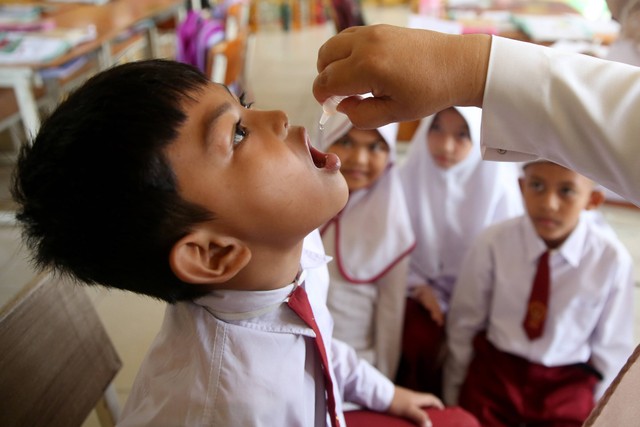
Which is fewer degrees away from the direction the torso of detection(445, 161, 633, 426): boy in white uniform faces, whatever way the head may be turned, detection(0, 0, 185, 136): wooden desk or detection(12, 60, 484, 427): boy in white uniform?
the boy in white uniform

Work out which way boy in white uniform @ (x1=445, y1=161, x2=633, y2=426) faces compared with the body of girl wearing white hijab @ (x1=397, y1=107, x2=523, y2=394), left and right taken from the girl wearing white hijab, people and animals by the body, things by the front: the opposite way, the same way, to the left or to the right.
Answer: the same way

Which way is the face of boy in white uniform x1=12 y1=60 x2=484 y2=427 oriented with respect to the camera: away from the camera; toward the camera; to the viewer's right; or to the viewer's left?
to the viewer's right

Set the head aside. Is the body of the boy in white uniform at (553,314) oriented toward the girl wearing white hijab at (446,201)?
no

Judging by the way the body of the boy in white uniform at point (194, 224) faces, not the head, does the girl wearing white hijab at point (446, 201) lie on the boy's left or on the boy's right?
on the boy's left

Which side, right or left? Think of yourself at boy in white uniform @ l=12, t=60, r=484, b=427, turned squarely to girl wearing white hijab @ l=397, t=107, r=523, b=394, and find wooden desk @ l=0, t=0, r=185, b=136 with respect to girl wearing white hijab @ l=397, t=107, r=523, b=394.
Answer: left

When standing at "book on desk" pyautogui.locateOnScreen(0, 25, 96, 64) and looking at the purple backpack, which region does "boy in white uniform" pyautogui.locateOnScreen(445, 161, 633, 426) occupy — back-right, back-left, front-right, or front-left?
front-right

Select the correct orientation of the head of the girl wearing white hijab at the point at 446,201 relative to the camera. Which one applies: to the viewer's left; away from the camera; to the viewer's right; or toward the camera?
toward the camera

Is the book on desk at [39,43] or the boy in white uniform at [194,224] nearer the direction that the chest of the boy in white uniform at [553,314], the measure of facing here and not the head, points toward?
the boy in white uniform

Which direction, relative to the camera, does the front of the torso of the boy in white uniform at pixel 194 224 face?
to the viewer's right

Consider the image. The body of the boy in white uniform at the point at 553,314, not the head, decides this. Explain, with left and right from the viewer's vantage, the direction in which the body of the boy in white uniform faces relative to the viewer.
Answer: facing the viewer
